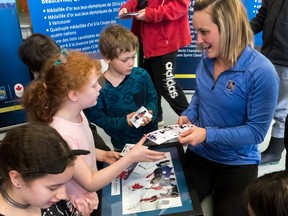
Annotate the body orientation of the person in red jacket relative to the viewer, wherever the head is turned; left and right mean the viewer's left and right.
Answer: facing the viewer and to the left of the viewer
